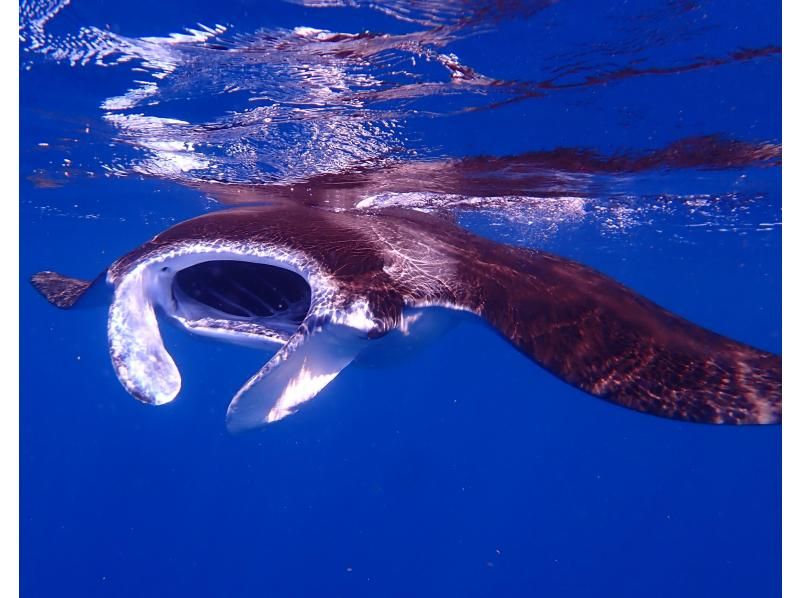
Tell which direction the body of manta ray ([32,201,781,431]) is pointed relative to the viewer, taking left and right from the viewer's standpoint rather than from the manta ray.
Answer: facing the viewer and to the left of the viewer
